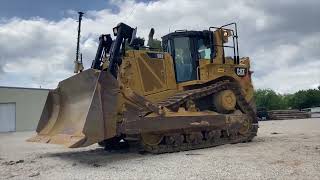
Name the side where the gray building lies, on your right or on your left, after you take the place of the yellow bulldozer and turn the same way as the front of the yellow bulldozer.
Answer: on your right

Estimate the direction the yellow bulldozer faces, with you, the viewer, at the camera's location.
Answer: facing the viewer and to the left of the viewer
